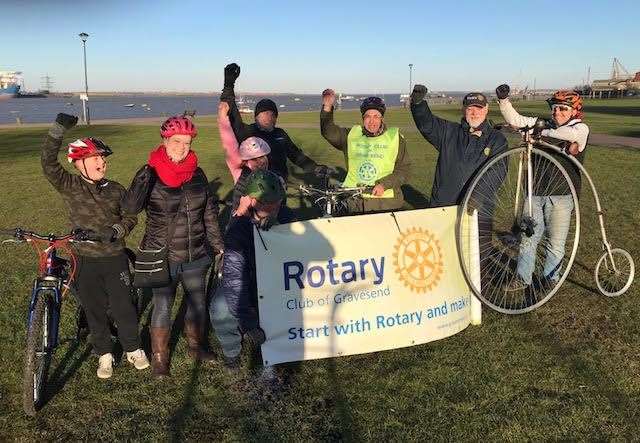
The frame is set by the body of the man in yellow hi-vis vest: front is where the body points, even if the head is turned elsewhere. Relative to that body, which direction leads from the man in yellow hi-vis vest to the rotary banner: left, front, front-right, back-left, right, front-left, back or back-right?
front

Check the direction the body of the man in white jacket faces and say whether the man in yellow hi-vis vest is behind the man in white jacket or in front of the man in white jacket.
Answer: in front

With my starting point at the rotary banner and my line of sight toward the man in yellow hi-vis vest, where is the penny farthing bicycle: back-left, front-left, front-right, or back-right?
front-right

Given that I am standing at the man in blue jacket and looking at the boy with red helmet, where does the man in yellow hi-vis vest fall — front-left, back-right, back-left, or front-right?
front-right

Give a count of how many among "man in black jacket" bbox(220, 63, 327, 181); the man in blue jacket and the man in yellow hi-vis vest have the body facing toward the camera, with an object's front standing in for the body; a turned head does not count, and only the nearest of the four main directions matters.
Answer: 3

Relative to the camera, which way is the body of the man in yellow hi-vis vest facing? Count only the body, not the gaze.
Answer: toward the camera

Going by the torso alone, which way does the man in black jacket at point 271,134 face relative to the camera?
toward the camera

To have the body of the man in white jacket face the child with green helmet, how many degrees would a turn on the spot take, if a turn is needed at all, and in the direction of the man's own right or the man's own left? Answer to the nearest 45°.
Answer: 0° — they already face them

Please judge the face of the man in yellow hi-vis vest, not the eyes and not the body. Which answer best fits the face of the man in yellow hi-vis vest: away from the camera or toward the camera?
toward the camera

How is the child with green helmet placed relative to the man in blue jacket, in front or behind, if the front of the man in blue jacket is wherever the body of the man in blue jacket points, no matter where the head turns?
in front

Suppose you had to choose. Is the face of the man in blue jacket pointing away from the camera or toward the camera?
toward the camera

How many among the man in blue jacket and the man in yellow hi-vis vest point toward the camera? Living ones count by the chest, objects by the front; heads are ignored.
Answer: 2

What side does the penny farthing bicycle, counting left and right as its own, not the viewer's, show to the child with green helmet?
front

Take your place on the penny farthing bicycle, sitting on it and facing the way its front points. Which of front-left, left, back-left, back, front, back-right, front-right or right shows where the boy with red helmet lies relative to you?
front

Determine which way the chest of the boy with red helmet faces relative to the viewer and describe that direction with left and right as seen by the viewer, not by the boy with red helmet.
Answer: facing the viewer and to the right of the viewer
